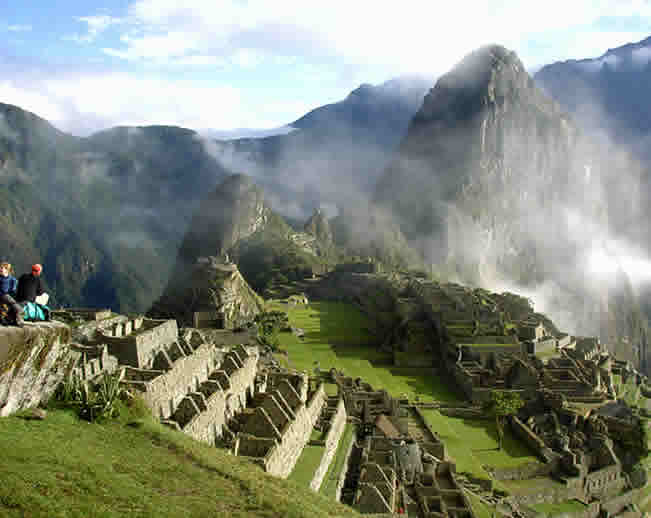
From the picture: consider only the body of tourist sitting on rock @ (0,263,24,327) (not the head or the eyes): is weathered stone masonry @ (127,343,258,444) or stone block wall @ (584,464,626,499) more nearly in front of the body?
the stone block wall
